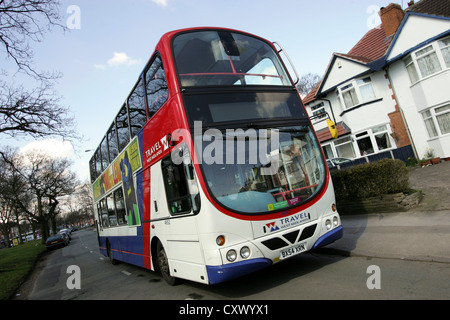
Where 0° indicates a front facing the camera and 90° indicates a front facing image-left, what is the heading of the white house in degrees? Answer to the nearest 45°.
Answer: approximately 45°

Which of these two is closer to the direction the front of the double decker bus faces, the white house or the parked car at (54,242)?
the white house

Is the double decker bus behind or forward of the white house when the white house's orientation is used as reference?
forward

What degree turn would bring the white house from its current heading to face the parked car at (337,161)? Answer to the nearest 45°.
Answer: approximately 45° to its right

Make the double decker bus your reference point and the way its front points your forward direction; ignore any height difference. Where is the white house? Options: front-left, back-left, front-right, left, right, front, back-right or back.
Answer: left

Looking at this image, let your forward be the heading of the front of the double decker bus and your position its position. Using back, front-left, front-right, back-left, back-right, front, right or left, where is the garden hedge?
left

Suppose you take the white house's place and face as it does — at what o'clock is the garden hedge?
The garden hedge is roughly at 11 o'clock from the white house.

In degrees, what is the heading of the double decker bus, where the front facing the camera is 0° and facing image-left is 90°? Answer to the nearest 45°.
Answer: approximately 315°
